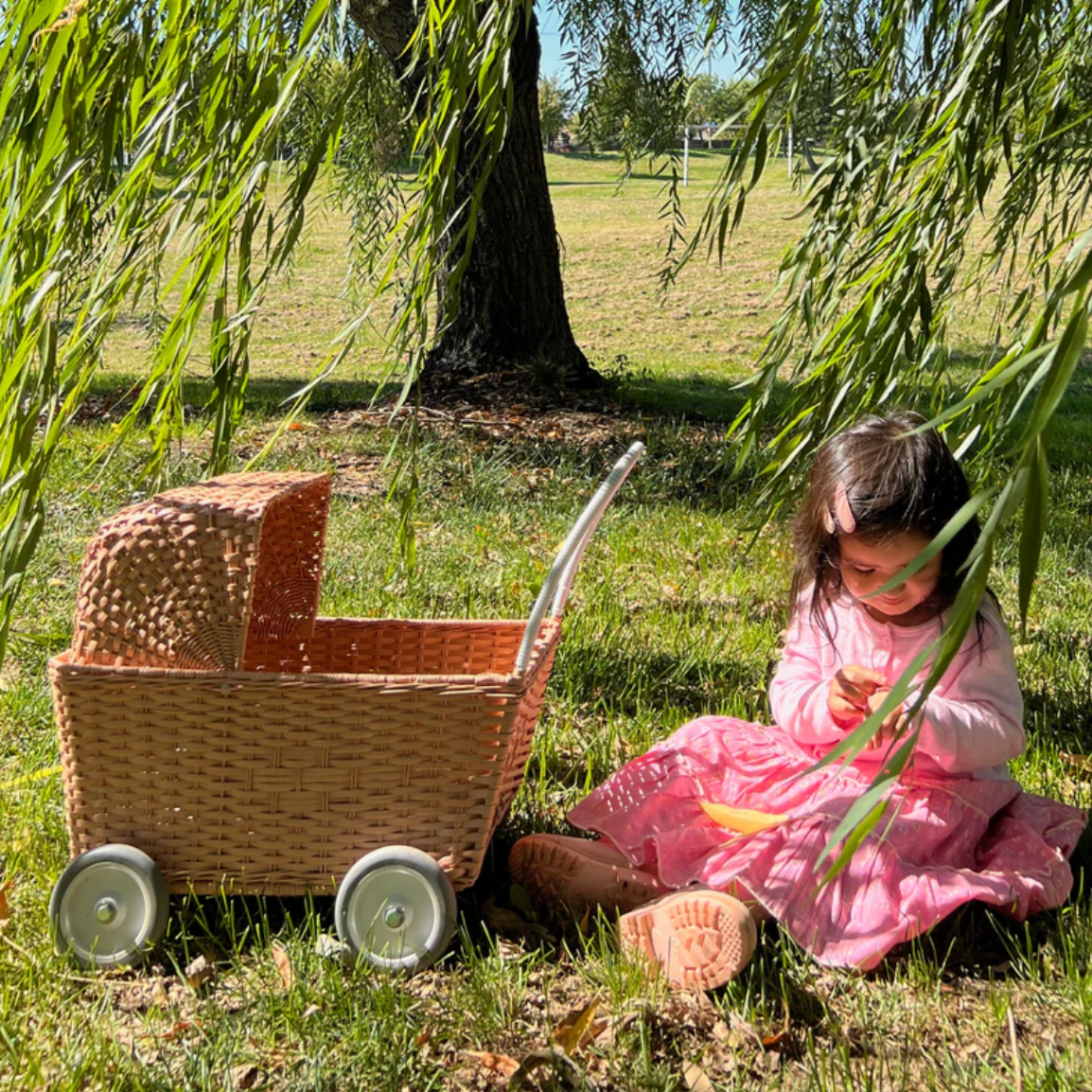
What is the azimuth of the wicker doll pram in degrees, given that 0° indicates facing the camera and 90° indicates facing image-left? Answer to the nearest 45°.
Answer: approximately 90°

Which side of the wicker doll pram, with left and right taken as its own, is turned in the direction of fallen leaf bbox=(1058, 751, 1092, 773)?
back

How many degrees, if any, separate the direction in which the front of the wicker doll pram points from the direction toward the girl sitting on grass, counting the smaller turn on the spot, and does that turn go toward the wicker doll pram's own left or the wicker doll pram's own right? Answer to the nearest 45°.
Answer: approximately 180°

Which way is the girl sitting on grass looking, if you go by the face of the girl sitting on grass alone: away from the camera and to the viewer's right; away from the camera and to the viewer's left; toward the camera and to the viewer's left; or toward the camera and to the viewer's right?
toward the camera and to the viewer's left

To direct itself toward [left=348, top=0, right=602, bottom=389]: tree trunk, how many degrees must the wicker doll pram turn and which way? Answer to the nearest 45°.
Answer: approximately 90° to its right

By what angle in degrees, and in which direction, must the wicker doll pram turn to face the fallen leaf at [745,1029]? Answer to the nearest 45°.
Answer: approximately 135° to its left
